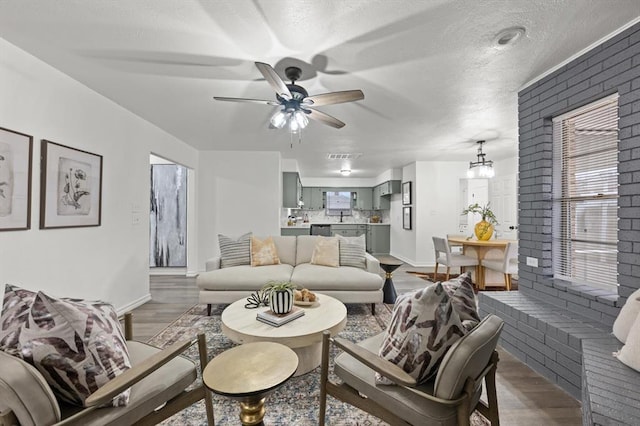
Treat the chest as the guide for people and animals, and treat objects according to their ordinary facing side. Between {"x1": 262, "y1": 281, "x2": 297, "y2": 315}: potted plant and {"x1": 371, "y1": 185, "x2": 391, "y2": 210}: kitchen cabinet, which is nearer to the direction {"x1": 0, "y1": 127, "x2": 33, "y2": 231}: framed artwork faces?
the potted plant

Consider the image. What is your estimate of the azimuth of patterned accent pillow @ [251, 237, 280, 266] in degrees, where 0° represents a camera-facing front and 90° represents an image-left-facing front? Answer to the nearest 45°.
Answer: approximately 0°

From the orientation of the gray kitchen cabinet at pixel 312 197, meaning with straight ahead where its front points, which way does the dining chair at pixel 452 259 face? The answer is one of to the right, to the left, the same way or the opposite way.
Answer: to the left

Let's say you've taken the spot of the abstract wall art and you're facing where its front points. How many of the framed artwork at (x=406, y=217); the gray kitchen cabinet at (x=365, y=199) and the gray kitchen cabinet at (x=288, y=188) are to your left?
3

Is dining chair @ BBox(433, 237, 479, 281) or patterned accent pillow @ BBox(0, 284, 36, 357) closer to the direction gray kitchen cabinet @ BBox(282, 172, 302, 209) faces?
the dining chair

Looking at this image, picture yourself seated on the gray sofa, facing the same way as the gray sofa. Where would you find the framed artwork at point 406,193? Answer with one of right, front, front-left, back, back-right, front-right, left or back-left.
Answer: back-left

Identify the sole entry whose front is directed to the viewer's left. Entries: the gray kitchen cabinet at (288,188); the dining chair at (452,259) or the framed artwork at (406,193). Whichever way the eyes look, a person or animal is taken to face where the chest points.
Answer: the framed artwork

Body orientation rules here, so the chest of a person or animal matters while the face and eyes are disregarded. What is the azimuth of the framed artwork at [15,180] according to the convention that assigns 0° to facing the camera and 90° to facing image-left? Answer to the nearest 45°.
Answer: approximately 315°

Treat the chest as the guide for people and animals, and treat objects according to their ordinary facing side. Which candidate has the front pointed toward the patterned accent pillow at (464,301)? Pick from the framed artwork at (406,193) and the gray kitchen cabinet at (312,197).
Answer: the gray kitchen cabinet

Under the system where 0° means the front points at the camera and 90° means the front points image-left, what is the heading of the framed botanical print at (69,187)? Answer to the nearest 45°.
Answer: approximately 315°

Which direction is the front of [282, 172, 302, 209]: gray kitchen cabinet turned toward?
to the viewer's right

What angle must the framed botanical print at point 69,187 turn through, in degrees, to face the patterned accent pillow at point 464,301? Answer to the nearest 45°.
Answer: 0° — it already faces it

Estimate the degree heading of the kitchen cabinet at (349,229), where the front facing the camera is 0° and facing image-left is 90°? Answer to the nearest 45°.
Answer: approximately 0°

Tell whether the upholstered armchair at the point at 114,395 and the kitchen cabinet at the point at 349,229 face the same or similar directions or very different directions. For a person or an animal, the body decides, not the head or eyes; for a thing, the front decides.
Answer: very different directions
